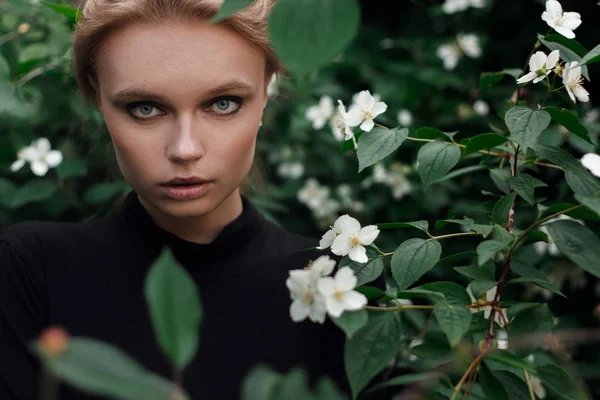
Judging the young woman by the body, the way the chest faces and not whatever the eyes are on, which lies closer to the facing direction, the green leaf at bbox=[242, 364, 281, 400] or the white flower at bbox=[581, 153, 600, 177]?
the green leaf

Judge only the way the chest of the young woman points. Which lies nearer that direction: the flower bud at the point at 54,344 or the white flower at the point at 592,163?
the flower bud

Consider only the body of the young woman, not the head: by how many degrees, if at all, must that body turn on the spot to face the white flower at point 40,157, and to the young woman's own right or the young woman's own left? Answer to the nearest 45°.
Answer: approximately 135° to the young woman's own right

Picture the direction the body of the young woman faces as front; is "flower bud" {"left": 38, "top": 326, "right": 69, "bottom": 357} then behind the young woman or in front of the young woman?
in front

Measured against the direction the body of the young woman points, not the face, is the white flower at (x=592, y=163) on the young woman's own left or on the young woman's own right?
on the young woman's own left

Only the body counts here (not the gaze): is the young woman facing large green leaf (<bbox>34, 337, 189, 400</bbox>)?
yes

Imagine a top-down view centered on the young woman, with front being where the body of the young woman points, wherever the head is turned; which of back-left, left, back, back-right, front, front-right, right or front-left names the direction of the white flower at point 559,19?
left

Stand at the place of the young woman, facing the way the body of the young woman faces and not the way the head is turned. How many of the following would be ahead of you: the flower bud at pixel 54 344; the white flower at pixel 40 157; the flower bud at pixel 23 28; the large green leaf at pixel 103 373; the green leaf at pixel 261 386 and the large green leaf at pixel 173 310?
4

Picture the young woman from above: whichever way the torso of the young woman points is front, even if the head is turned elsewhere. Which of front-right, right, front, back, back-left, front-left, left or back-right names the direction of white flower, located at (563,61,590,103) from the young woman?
left

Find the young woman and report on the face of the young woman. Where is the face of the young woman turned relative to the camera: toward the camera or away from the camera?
toward the camera

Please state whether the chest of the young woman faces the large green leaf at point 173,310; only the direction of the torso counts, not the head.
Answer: yes

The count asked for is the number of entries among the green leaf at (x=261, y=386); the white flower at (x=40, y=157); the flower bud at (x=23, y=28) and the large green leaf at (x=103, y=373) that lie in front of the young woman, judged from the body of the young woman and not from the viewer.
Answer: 2

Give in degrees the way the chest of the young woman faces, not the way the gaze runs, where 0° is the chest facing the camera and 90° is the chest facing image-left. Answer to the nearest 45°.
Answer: approximately 0°

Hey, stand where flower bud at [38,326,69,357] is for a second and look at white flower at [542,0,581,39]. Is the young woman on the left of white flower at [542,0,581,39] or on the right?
left
